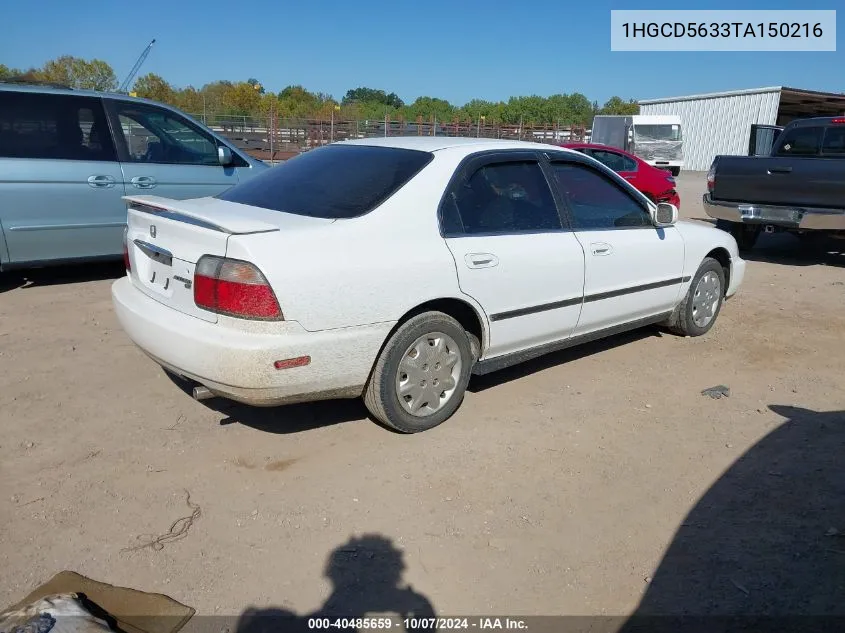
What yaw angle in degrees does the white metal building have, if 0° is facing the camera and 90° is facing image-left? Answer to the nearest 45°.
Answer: approximately 315°

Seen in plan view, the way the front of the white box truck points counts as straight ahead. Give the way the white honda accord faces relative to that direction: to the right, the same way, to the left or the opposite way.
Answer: to the left

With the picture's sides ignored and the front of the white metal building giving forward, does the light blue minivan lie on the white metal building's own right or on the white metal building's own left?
on the white metal building's own right

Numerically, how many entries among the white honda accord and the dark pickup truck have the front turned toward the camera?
0

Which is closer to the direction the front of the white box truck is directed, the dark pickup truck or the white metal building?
the dark pickup truck

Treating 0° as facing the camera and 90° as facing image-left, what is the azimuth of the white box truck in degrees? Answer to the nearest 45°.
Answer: approximately 315°

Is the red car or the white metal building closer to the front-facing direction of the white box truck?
the red car

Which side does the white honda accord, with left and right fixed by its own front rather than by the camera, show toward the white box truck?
front

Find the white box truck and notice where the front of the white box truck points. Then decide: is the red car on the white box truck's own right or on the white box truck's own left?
on the white box truck's own right

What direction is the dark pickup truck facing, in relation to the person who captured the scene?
facing away from the viewer and to the right of the viewer

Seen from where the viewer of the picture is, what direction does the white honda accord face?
facing away from the viewer and to the right of the viewer

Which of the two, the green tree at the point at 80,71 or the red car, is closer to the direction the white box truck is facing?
the red car

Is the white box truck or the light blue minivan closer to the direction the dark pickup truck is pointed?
the white box truck

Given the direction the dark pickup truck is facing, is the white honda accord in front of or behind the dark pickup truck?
behind

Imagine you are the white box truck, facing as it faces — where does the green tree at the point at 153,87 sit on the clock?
The green tree is roughly at 5 o'clock from the white box truck.

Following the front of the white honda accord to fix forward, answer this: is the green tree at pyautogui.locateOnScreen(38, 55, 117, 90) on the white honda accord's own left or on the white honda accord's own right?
on the white honda accord's own left
